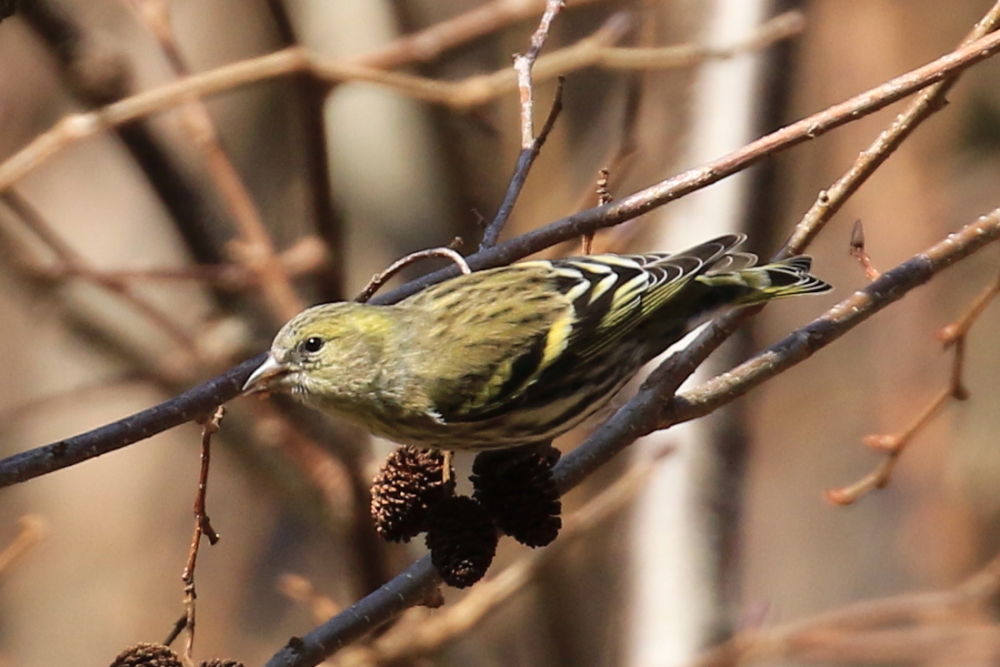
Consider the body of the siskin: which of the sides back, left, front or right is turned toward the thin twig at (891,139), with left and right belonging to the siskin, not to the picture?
back

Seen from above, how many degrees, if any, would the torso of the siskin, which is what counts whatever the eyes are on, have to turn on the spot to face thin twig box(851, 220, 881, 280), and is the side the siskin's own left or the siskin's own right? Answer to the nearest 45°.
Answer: approximately 180°

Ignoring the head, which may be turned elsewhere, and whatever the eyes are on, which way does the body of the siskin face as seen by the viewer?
to the viewer's left
